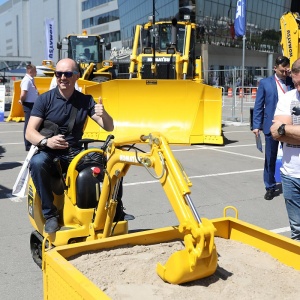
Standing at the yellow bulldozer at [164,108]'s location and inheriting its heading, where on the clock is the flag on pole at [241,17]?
The flag on pole is roughly at 7 o'clock from the yellow bulldozer.

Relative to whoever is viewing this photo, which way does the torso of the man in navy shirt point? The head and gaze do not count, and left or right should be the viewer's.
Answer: facing the viewer

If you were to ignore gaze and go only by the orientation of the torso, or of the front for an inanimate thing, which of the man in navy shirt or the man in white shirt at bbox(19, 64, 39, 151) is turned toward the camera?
the man in navy shirt

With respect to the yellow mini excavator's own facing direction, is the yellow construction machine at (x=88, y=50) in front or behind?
behind

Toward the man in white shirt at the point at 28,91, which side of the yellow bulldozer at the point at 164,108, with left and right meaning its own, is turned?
right

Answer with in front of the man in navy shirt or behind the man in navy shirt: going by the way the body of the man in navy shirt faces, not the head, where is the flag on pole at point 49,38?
behind

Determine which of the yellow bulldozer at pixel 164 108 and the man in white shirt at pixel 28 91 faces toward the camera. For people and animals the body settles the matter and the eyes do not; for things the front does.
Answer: the yellow bulldozer

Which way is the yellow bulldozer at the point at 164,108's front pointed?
toward the camera

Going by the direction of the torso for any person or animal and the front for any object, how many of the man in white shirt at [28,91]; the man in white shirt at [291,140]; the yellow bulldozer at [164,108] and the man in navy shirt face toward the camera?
3

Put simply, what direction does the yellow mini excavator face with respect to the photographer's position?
facing the viewer and to the right of the viewer

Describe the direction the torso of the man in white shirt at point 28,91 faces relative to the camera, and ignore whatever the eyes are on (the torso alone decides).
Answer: to the viewer's right

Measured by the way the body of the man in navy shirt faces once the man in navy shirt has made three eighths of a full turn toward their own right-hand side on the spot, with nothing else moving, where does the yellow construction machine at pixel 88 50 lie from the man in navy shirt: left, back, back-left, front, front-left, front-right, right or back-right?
front-right

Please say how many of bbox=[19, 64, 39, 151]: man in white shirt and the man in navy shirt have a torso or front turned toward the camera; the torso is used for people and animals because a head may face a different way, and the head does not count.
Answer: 1
